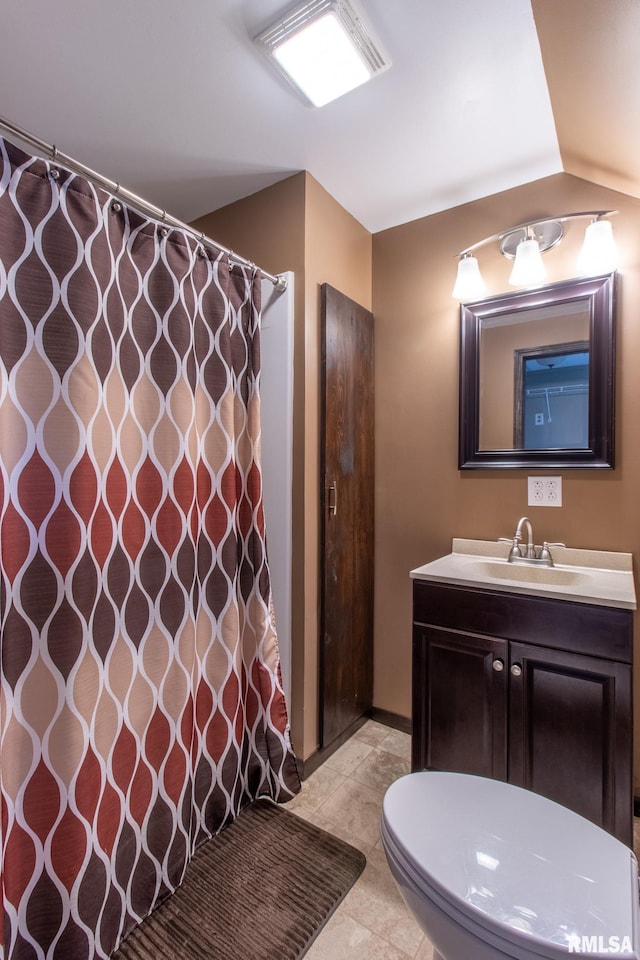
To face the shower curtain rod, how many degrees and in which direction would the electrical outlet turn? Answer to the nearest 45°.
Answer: approximately 45° to its right

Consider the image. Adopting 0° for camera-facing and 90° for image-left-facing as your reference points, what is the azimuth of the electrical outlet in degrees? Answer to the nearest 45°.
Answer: approximately 0°

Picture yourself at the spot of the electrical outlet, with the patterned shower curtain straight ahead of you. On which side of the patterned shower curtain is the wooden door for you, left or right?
right

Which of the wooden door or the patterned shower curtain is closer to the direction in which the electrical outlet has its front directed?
the patterned shower curtain

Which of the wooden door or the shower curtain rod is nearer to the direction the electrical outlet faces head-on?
the shower curtain rod

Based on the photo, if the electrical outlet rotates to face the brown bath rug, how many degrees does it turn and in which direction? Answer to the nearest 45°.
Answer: approximately 45° to its right

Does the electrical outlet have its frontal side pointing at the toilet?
yes
